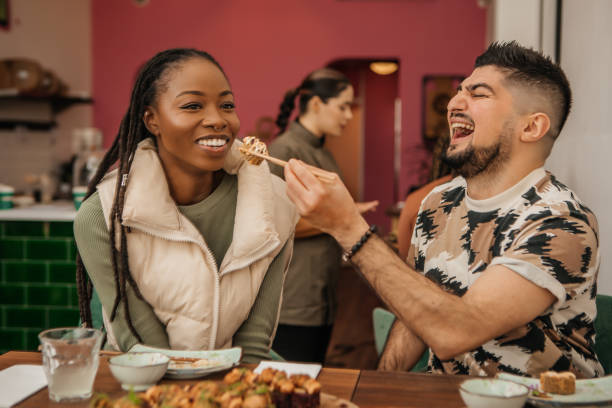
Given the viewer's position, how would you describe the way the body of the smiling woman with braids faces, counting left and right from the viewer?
facing the viewer and to the right of the viewer

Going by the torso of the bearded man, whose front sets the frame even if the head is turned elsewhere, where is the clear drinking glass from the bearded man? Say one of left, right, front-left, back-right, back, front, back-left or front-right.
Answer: front

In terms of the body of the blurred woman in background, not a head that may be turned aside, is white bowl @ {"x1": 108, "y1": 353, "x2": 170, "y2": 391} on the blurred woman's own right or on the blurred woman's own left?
on the blurred woman's own right

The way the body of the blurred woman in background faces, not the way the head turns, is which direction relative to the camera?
to the viewer's right

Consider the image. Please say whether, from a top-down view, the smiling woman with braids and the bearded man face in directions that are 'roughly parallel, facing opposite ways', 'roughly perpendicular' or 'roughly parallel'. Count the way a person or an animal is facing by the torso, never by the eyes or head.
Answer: roughly perpendicular

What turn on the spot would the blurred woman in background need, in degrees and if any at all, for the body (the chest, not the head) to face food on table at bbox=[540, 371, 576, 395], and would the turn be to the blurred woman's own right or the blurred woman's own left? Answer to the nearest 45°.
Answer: approximately 90° to the blurred woman's own right

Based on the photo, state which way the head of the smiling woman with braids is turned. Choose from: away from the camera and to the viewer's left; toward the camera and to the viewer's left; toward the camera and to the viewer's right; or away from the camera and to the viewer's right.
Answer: toward the camera and to the viewer's right

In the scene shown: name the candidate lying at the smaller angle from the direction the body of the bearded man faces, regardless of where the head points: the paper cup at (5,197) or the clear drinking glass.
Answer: the clear drinking glass

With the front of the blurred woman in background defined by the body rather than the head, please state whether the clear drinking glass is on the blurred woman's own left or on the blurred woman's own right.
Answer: on the blurred woman's own right

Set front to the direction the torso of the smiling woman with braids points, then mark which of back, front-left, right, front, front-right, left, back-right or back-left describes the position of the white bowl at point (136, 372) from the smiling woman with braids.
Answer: front-right

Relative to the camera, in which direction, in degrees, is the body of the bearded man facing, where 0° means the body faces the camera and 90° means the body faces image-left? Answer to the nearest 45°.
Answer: approximately 45°

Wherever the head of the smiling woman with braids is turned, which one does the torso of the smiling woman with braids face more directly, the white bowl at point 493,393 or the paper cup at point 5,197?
the white bowl
